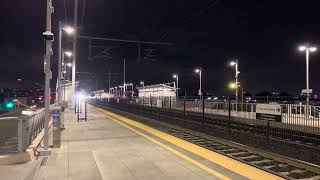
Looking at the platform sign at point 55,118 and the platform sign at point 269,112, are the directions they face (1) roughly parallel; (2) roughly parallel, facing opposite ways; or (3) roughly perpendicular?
roughly perpendicular

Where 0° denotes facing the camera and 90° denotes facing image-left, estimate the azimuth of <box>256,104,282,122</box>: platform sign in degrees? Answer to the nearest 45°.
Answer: approximately 45°

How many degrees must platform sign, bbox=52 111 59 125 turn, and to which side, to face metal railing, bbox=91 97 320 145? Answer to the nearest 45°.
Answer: approximately 90° to its left

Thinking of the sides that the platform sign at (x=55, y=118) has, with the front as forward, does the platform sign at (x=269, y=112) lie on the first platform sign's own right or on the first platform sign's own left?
on the first platform sign's own left

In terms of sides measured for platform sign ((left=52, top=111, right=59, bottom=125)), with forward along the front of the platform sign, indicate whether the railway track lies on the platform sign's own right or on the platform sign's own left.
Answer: on the platform sign's own left
